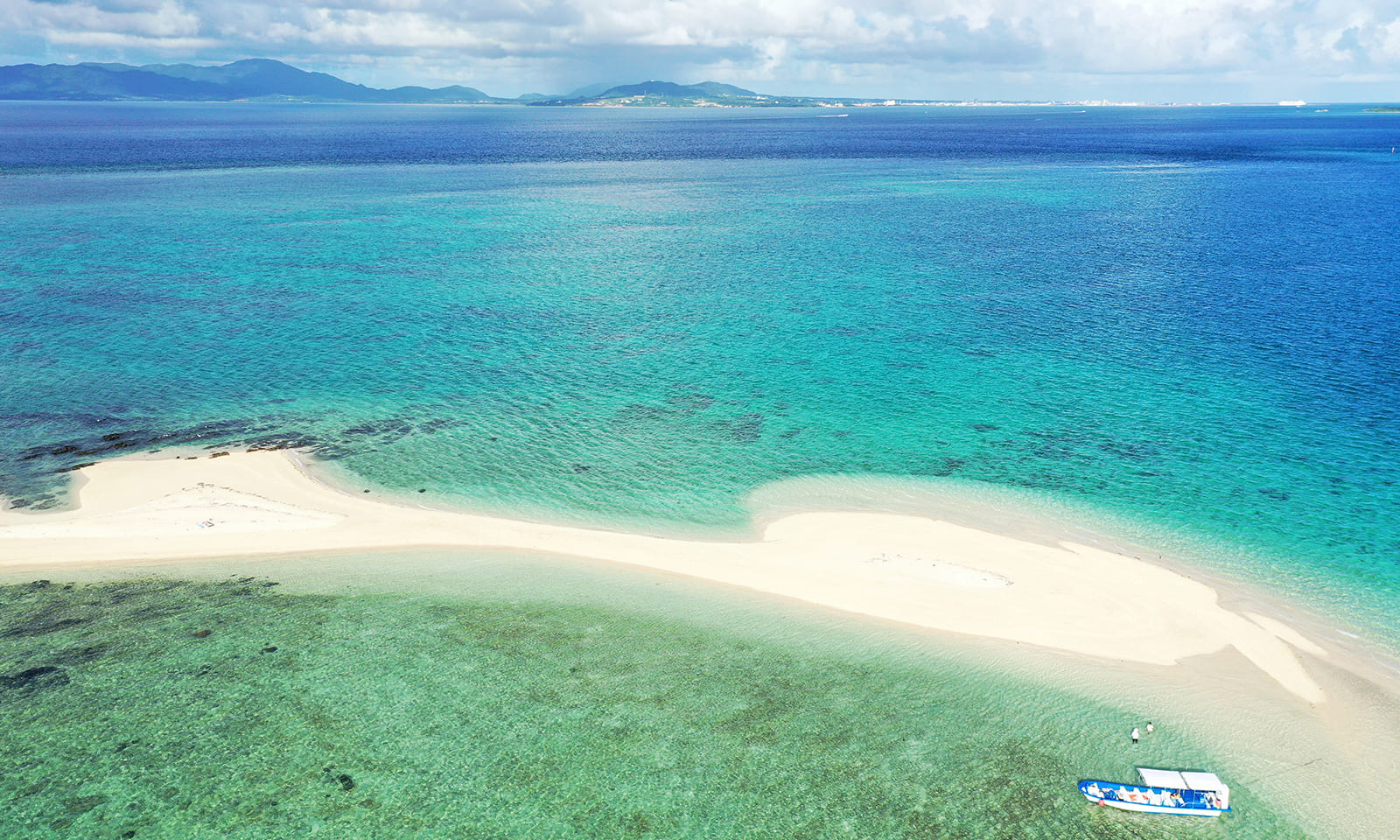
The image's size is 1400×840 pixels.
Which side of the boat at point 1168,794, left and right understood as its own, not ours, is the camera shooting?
left

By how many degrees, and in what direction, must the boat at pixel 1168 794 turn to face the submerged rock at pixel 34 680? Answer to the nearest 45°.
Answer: approximately 45° to its left
